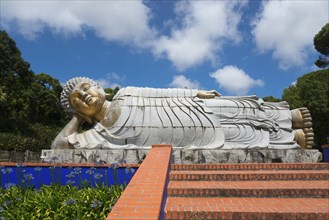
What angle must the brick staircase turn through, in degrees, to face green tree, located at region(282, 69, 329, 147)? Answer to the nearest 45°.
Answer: approximately 180°

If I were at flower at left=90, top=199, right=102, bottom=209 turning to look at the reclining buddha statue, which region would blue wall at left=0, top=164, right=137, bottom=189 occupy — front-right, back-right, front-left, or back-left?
front-left

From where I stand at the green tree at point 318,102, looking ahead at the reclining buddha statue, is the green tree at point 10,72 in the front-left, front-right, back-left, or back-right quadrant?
front-right

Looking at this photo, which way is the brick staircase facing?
toward the camera

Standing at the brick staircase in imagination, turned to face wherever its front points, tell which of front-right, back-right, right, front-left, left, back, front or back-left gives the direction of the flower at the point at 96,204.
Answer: front-right

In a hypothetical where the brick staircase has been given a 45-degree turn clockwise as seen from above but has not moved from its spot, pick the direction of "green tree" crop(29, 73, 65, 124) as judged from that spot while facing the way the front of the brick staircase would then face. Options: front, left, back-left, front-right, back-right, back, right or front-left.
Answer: right

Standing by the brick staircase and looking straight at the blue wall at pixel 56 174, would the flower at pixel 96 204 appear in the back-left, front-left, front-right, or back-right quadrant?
front-left

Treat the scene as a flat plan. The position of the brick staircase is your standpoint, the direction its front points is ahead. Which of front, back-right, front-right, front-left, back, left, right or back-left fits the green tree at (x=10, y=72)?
back-right
